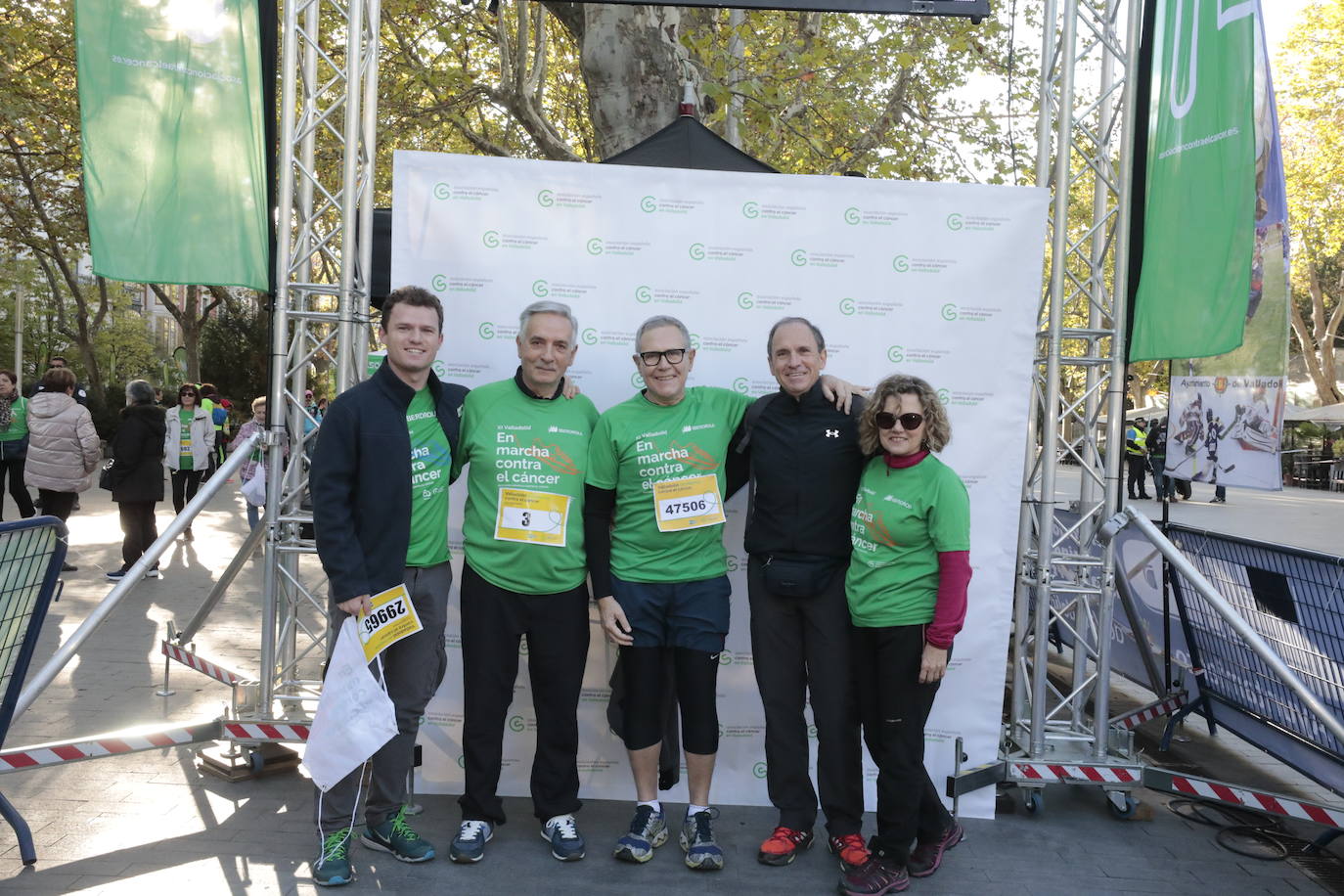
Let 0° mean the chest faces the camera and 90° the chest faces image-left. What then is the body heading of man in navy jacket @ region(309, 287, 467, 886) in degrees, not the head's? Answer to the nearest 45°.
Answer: approximately 315°

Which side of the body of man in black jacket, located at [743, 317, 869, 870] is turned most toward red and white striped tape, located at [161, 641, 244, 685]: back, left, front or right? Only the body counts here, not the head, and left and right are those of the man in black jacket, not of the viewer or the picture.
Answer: right

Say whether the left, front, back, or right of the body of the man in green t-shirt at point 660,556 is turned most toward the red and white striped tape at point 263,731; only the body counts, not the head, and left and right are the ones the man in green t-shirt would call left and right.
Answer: right

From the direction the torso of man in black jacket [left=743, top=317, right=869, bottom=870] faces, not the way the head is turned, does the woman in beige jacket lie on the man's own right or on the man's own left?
on the man's own right

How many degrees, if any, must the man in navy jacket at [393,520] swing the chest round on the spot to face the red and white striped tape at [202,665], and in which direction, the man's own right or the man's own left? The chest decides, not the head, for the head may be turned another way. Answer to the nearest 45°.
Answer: approximately 180°

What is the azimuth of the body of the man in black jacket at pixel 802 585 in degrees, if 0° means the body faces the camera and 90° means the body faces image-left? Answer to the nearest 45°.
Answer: approximately 0°

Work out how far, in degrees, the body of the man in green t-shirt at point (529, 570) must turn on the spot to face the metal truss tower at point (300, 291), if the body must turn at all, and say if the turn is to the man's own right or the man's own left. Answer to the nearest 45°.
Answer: approximately 135° to the man's own right

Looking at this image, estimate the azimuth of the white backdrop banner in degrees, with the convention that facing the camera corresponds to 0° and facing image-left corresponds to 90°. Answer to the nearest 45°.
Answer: approximately 0°
